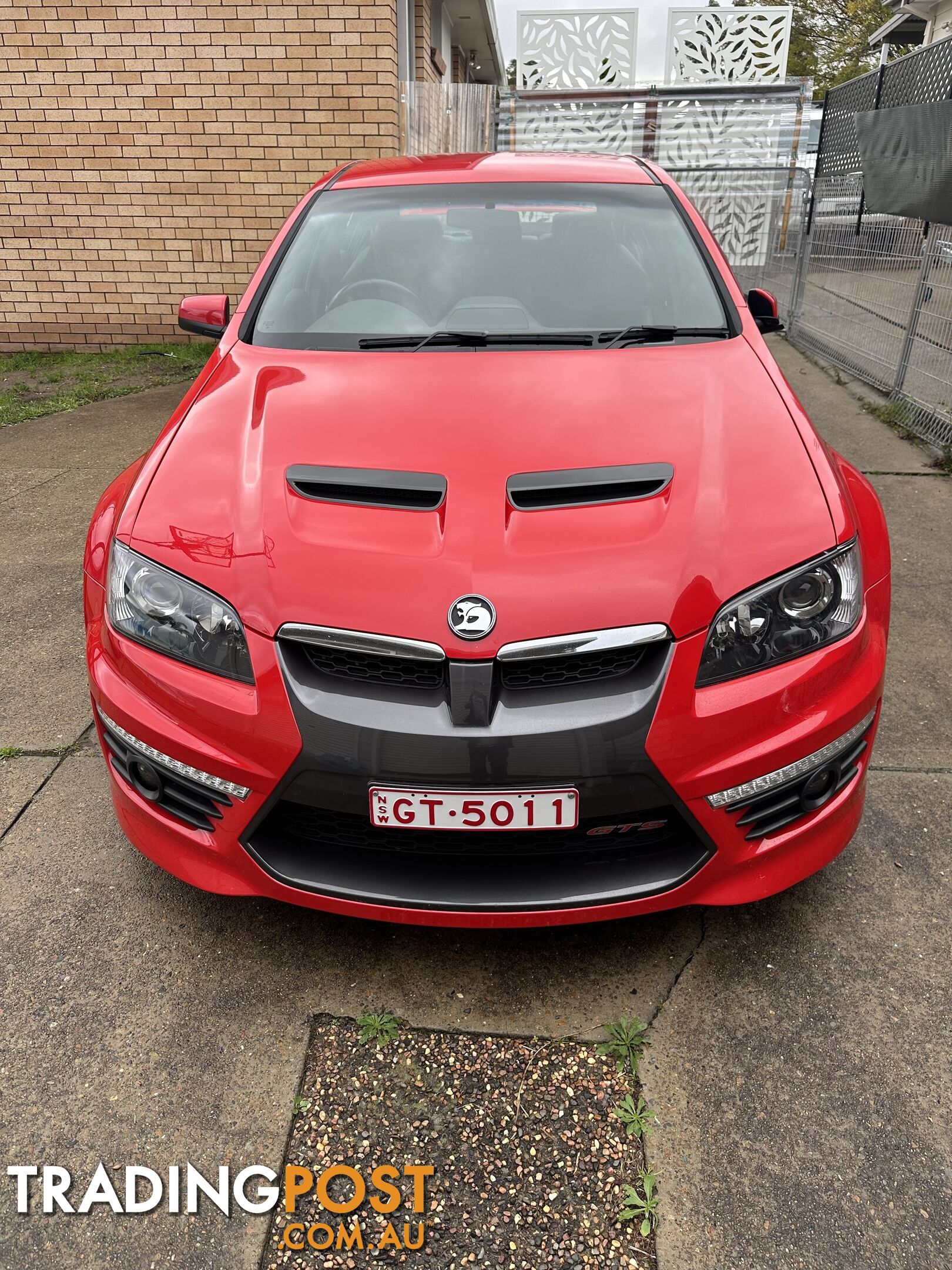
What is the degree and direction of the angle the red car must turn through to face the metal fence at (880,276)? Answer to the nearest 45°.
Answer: approximately 135° to its left

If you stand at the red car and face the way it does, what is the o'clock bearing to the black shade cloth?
The black shade cloth is roughly at 7 o'clock from the red car.

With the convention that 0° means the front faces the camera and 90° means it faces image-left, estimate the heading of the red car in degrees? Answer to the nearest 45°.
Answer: approximately 0°

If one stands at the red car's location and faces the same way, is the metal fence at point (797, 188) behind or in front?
behind

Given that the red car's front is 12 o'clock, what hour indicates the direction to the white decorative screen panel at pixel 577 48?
The white decorative screen panel is roughly at 6 o'clock from the red car.

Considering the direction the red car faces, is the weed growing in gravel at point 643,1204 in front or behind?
in front

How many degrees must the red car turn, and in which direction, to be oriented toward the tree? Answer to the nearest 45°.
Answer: approximately 180°
